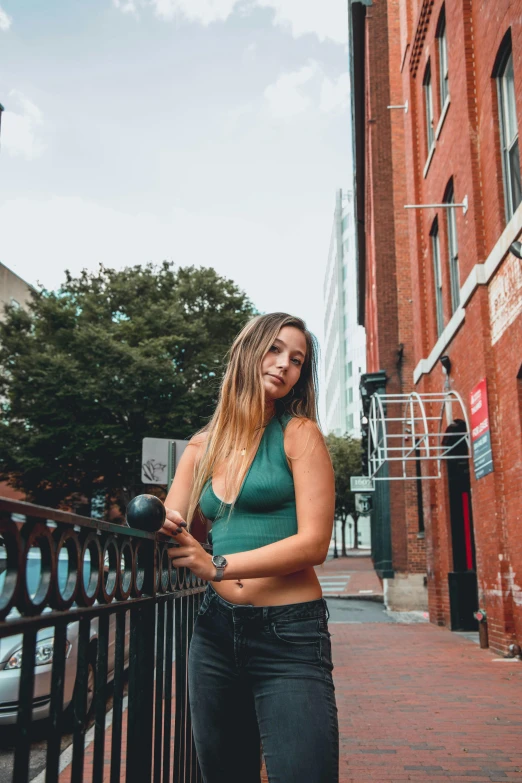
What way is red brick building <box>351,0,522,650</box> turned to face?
to the viewer's left

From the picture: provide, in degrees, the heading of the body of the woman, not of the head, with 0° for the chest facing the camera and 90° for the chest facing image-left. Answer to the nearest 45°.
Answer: approximately 45°

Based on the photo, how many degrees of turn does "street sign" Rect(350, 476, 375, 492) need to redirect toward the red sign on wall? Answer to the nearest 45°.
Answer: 0° — it already faces it

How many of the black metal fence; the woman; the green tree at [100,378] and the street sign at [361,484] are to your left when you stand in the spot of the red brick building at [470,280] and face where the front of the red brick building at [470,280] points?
2

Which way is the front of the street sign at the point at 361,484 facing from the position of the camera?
facing the viewer

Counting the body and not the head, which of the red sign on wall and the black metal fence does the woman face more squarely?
the black metal fence

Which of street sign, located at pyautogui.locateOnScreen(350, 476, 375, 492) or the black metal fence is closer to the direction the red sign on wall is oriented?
the black metal fence

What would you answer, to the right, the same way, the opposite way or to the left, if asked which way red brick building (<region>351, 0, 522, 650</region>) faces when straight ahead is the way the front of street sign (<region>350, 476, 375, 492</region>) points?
to the right

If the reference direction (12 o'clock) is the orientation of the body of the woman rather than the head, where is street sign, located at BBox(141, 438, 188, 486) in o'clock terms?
The street sign is roughly at 4 o'clock from the woman.

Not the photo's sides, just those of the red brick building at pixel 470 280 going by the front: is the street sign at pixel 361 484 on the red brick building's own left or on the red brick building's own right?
on the red brick building's own right

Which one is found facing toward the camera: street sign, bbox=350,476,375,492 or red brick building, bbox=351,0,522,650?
the street sign

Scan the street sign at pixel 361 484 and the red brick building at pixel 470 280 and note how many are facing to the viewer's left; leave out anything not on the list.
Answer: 1

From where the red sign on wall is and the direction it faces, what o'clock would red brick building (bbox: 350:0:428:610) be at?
The red brick building is roughly at 4 o'clock from the red sign on wall.
